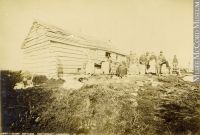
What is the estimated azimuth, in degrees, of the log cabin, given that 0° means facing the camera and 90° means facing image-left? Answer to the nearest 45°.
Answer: approximately 315°

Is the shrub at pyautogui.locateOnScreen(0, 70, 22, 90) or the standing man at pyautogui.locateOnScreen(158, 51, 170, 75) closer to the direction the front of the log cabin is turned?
the standing man

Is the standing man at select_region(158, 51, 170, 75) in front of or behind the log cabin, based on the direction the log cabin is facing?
in front
